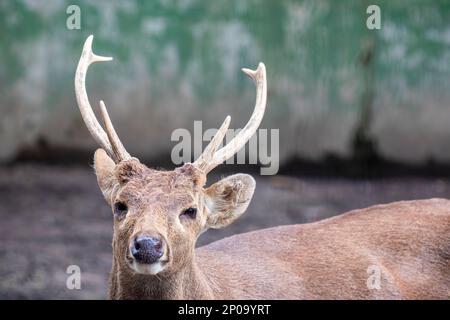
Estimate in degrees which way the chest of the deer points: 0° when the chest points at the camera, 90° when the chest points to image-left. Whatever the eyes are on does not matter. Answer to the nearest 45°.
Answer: approximately 90°
